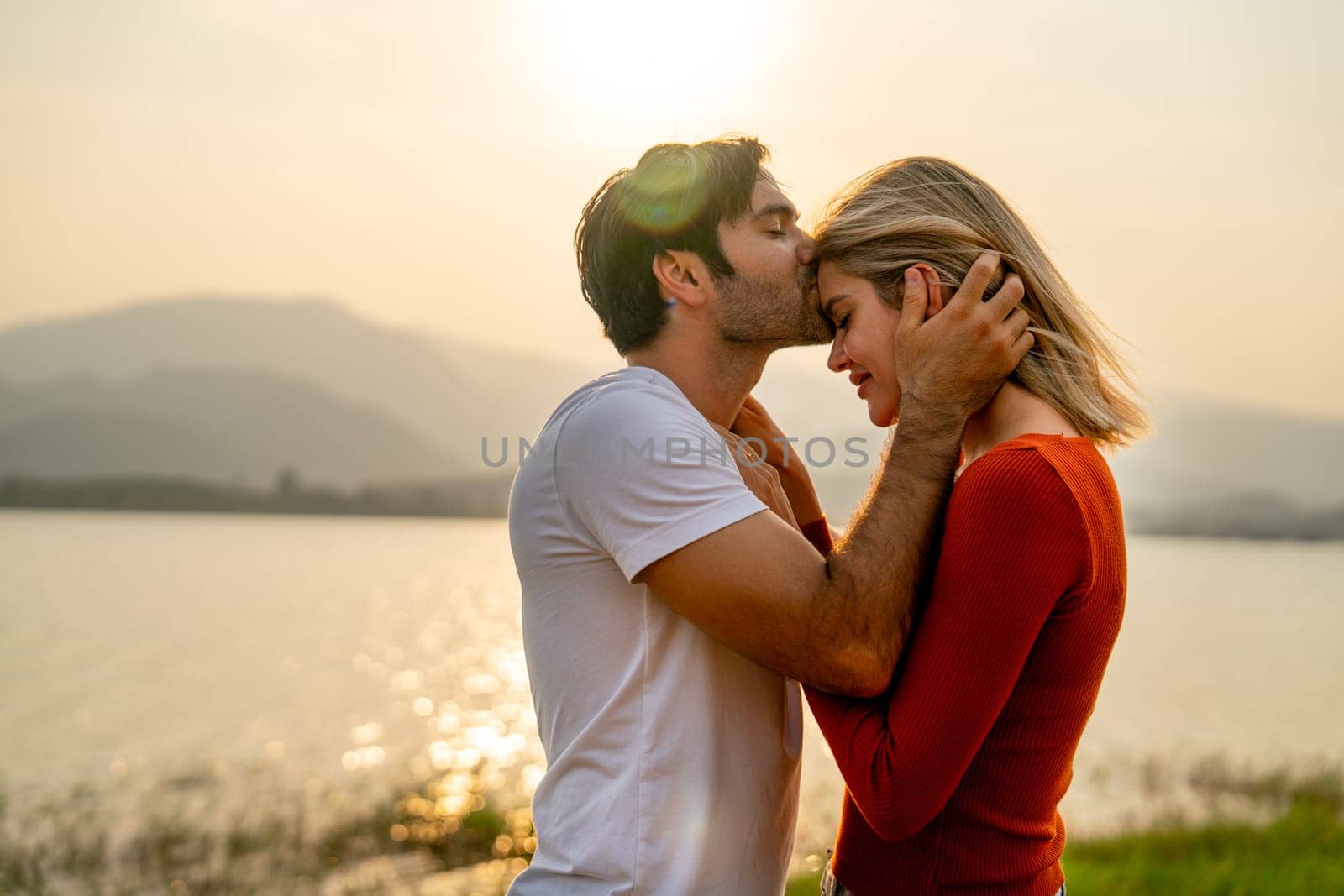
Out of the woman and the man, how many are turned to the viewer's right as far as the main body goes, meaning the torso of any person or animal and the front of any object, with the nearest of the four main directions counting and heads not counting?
1

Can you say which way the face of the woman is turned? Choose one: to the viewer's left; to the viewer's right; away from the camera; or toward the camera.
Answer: to the viewer's left

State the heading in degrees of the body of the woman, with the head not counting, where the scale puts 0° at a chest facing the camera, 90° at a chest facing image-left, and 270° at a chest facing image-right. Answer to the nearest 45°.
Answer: approximately 90°

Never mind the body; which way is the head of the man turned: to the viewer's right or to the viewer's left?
to the viewer's right

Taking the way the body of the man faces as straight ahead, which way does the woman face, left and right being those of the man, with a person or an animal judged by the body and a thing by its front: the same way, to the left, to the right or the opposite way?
the opposite way

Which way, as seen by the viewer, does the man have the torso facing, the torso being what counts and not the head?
to the viewer's right
